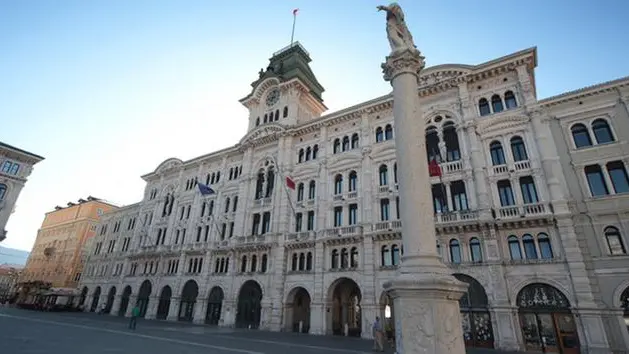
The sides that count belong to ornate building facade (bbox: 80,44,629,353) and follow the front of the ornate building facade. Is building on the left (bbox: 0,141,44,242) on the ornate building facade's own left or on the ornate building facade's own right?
on the ornate building facade's own right

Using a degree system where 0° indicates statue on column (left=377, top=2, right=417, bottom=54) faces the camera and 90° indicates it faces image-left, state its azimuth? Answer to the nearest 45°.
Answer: approximately 45°

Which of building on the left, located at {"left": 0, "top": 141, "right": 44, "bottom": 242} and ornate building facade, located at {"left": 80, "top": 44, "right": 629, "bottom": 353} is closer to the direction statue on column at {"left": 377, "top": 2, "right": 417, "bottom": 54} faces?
the building on the left

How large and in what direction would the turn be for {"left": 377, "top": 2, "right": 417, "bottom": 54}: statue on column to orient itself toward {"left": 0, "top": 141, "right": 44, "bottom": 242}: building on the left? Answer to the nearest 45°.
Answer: approximately 45° to its right

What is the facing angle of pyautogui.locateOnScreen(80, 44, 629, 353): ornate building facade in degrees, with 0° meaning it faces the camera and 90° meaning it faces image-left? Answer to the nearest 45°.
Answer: approximately 45°

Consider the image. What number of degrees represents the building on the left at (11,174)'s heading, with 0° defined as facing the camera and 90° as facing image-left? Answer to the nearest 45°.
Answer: approximately 315°
